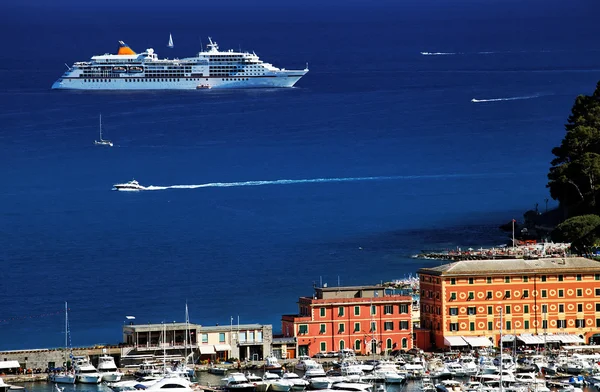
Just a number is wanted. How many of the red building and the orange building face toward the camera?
2

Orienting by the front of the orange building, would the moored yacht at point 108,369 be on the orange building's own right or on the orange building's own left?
on the orange building's own right

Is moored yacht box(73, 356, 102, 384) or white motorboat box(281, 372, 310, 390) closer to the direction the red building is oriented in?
the white motorboat

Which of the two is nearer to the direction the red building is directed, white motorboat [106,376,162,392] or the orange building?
the white motorboat

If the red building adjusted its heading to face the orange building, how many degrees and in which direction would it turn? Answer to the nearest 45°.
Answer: approximately 90° to its left

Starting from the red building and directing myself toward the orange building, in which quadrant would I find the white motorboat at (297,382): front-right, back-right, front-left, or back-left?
back-right

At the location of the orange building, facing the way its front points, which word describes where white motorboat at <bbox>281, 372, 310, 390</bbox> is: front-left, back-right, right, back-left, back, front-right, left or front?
front-right

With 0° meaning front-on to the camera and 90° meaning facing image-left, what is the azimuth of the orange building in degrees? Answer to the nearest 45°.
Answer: approximately 0°

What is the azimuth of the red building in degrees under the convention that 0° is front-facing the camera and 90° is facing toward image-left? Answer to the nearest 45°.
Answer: approximately 0°

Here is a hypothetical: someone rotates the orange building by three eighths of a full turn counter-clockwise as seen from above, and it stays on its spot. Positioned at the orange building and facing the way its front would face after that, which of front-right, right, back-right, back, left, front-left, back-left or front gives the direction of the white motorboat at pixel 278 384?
back
